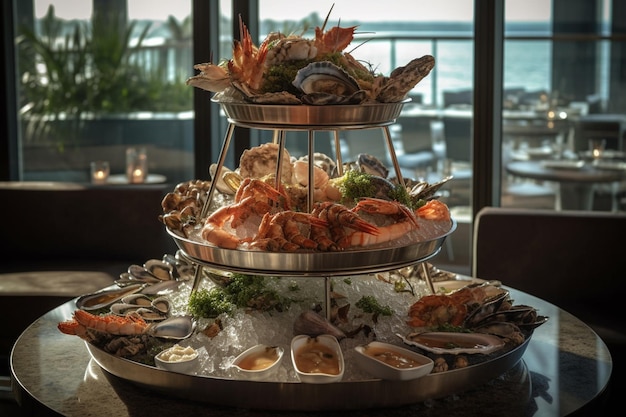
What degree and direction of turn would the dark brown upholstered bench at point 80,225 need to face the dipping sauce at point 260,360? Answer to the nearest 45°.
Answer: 0° — it already faces it

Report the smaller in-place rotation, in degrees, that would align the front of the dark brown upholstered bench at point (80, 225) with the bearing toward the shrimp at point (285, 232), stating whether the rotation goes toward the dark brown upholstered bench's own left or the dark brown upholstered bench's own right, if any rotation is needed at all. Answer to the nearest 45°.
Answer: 0° — it already faces it

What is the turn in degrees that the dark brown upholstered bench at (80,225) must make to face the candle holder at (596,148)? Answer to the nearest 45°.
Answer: approximately 90° to its left

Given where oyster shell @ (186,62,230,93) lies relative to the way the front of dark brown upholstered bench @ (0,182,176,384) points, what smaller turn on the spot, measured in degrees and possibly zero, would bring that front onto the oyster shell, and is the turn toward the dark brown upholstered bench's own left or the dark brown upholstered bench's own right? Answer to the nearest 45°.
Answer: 0° — it already faces it

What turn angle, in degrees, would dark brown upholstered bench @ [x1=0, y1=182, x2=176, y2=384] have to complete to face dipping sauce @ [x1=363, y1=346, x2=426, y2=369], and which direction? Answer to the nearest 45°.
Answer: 0° — it already faces it

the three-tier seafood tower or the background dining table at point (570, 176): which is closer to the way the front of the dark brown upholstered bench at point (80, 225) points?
the three-tier seafood tower

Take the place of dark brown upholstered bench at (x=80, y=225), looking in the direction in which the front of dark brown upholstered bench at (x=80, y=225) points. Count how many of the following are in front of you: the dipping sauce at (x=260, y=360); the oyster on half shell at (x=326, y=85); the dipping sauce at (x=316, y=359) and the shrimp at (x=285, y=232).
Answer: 4
